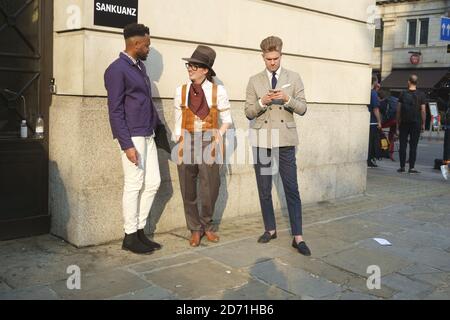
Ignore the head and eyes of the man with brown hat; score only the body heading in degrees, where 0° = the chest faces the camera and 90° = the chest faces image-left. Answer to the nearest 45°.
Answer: approximately 0°

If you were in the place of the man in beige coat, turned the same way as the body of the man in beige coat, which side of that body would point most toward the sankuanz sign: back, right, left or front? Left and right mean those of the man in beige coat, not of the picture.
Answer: right

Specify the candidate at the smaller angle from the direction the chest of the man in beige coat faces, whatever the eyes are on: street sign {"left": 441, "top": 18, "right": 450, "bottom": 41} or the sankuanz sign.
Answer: the sankuanz sign

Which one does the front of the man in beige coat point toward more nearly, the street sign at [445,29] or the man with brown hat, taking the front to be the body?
the man with brown hat

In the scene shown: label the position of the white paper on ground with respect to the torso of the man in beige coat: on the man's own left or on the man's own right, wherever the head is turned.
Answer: on the man's own left

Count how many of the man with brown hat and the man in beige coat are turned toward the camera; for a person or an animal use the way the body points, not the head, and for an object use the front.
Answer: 2
